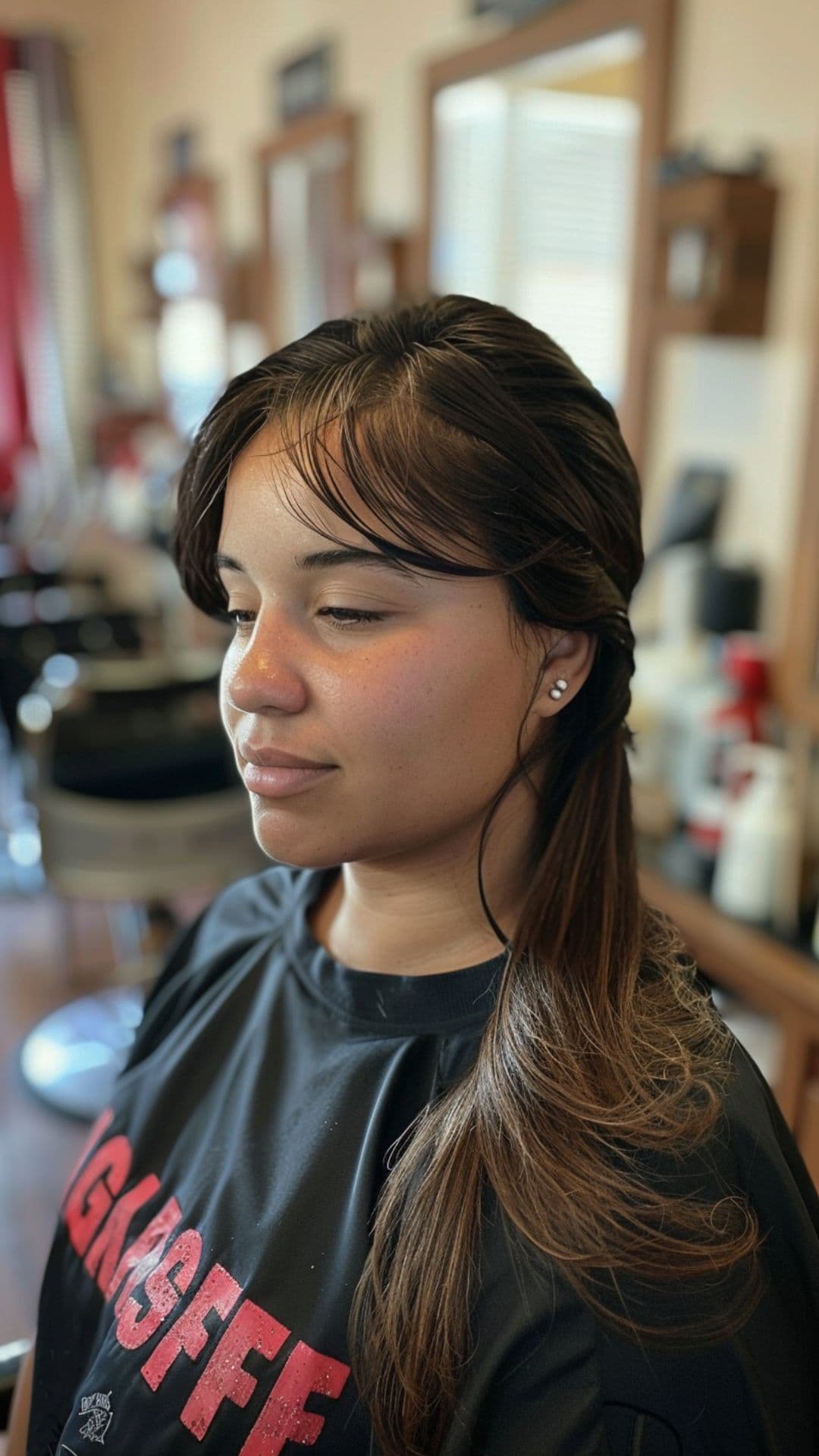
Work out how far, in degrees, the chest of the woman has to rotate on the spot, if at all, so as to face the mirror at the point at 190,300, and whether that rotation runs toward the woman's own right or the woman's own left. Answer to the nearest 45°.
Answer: approximately 135° to the woman's own right

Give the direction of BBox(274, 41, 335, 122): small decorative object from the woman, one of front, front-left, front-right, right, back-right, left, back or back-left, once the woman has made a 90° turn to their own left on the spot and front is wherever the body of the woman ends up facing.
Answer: back-left

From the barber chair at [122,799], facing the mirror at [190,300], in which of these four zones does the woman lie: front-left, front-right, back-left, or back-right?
back-right

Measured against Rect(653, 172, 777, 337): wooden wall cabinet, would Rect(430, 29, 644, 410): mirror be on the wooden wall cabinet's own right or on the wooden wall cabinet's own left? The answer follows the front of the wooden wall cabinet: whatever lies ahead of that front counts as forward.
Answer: on the wooden wall cabinet's own right

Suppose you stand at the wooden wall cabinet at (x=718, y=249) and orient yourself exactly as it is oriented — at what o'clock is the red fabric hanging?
The red fabric hanging is roughly at 3 o'clock from the wooden wall cabinet.

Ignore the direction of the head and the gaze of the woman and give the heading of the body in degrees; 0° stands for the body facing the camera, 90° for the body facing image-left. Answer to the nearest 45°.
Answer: approximately 45°

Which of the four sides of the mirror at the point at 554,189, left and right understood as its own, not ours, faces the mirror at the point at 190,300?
right

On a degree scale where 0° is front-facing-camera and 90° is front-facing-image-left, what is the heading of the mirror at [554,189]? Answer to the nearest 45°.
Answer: approximately 45°
